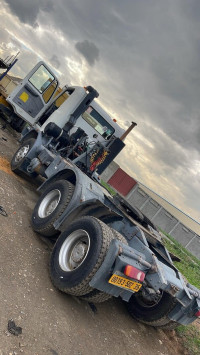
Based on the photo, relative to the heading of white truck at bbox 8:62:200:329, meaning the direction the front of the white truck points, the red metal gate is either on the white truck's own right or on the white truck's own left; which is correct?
on the white truck's own right

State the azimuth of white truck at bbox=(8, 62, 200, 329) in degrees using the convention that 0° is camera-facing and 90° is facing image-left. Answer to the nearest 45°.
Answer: approximately 135°
